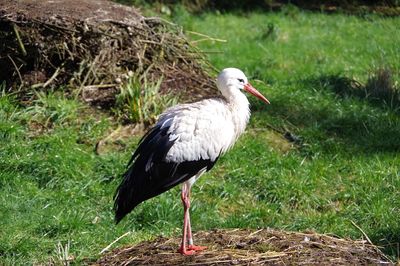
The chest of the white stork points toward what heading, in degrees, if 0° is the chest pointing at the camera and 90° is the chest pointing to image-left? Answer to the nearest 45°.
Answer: approximately 270°

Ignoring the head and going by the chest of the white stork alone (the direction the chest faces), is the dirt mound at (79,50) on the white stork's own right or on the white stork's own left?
on the white stork's own left

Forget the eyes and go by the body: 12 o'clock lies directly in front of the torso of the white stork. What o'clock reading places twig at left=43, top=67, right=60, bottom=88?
The twig is roughly at 8 o'clock from the white stork.
